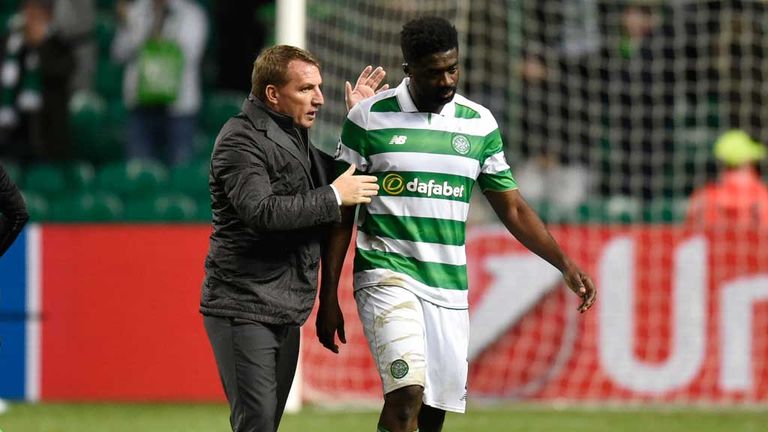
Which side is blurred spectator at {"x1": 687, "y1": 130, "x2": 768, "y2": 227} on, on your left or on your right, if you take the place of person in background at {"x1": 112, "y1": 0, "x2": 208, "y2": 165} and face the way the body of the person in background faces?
on your left

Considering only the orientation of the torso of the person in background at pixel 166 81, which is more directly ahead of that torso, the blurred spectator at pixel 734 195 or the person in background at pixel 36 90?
the blurred spectator

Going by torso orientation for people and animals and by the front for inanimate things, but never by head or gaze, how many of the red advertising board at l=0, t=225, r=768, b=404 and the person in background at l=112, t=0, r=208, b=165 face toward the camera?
2

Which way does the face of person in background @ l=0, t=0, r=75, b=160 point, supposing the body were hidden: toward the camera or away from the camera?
toward the camera

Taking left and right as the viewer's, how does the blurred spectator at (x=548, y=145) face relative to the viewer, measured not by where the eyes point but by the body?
facing the viewer

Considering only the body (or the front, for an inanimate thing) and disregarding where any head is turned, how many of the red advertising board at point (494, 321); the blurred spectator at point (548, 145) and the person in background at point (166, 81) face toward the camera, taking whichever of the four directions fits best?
3

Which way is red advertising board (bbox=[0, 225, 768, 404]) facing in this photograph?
toward the camera

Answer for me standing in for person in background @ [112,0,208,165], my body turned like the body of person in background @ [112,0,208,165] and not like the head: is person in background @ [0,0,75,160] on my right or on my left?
on my right

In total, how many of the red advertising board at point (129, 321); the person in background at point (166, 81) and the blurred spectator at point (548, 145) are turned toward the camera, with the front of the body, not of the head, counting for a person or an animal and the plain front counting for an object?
3

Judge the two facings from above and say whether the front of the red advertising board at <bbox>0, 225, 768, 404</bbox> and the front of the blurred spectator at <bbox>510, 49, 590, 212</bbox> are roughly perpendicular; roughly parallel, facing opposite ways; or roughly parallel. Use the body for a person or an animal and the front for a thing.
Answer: roughly parallel
